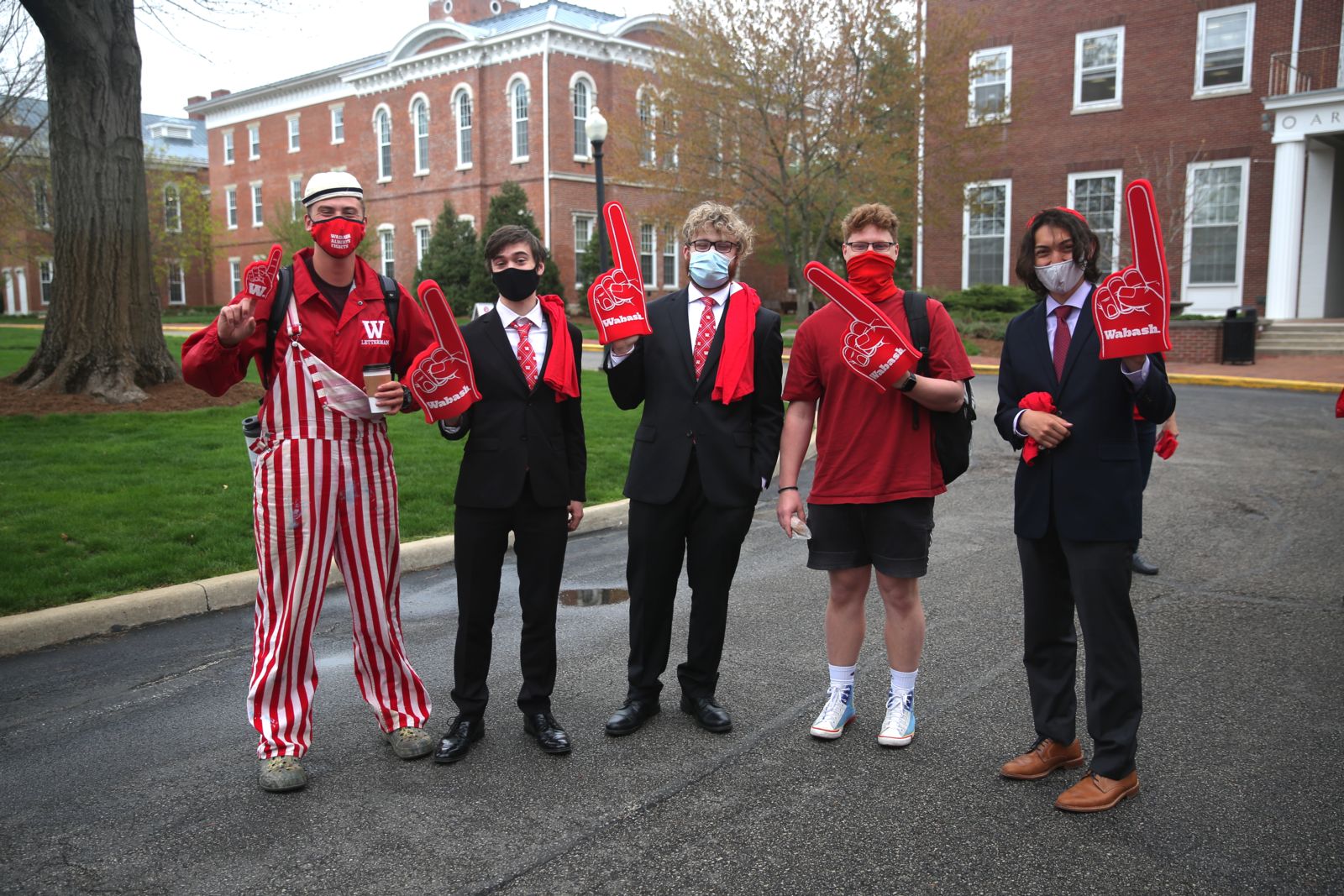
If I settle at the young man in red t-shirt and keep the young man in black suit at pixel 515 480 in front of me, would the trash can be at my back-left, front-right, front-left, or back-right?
back-right

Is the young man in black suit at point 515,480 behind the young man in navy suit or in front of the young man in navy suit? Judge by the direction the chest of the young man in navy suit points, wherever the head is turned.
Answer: in front

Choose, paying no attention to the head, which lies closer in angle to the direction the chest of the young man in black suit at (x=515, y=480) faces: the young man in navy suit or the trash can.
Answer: the young man in navy suit

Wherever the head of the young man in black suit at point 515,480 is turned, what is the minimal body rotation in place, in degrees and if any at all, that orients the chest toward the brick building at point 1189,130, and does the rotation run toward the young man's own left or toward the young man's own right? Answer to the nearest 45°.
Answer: approximately 135° to the young man's own left

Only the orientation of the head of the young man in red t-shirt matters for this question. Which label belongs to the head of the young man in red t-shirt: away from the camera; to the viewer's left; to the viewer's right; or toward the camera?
toward the camera

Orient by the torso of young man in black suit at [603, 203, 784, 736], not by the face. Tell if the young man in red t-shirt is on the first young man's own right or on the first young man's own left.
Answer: on the first young man's own left

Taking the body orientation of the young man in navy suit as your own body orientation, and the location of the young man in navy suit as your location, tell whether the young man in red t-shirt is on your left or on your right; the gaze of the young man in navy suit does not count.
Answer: on your right

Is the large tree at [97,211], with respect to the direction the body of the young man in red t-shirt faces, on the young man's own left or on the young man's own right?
on the young man's own right

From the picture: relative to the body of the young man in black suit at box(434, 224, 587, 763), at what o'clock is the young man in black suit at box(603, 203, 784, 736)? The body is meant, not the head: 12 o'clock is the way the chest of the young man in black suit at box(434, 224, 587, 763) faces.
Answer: the young man in black suit at box(603, 203, 784, 736) is roughly at 9 o'clock from the young man in black suit at box(434, 224, 587, 763).

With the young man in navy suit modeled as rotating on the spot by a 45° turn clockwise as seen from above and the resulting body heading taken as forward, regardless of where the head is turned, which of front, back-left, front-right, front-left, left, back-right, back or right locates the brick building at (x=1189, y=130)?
right

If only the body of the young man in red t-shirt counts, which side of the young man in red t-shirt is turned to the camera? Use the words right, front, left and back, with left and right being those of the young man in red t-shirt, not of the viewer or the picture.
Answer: front

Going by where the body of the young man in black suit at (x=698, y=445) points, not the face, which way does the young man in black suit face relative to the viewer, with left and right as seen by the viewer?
facing the viewer

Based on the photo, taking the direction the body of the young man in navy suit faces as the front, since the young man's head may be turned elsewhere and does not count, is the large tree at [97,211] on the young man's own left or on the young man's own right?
on the young man's own right

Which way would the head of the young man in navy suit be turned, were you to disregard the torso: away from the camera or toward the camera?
toward the camera
